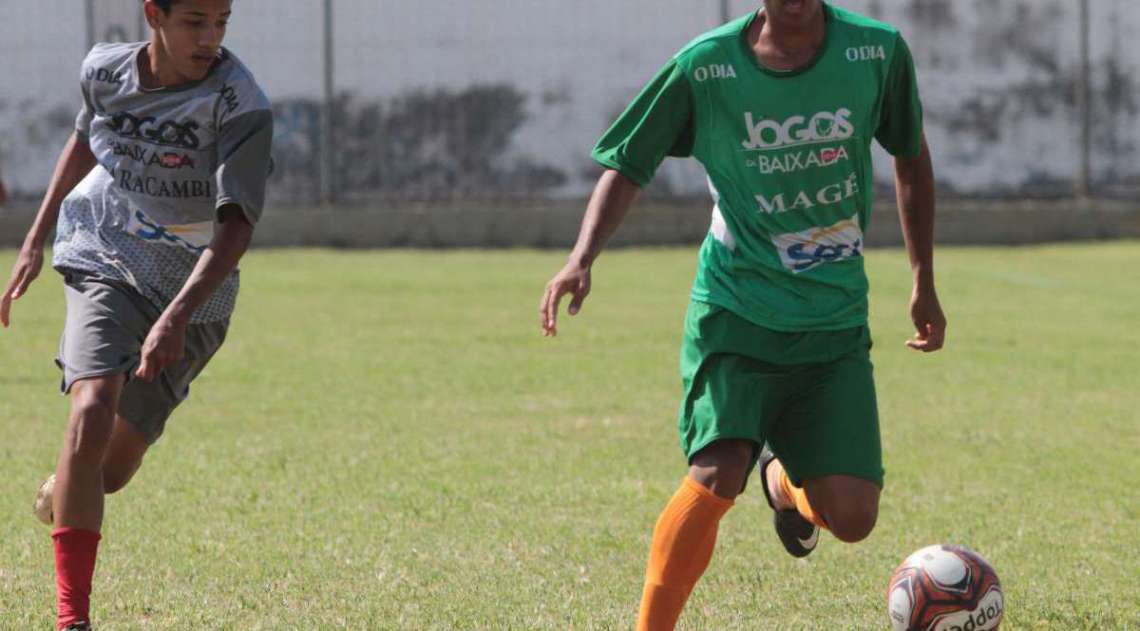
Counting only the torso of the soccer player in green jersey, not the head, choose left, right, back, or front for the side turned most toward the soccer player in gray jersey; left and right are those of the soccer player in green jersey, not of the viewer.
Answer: right

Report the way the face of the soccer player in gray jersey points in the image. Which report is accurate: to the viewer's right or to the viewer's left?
to the viewer's right

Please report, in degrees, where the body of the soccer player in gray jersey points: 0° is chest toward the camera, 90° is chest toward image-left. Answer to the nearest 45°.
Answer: approximately 0°

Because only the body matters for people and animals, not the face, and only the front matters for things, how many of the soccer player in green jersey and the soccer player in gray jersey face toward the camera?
2

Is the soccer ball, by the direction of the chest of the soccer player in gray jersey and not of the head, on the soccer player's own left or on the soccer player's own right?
on the soccer player's own left
